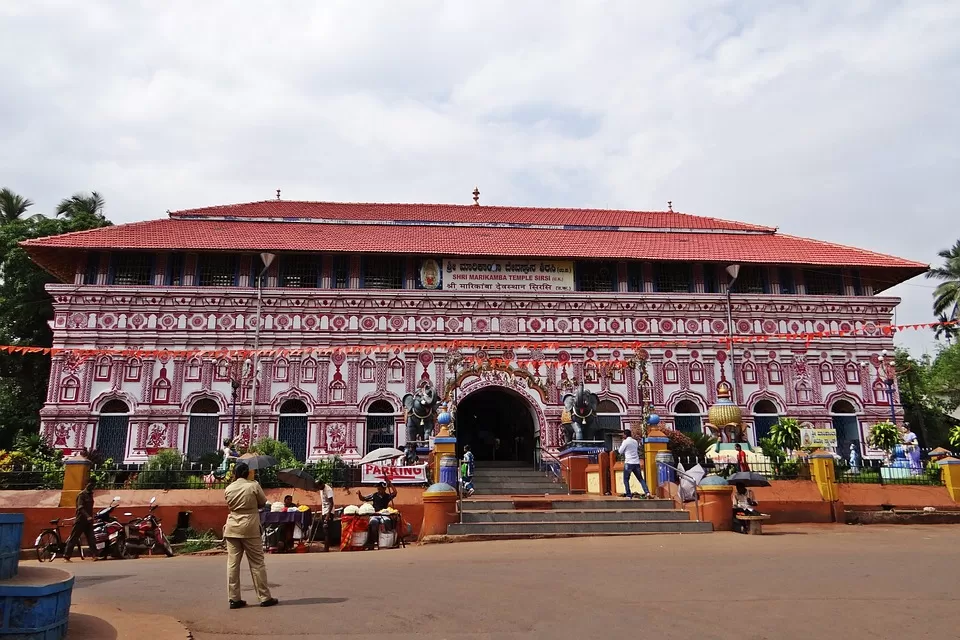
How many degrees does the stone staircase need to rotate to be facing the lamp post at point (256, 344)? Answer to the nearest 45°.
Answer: approximately 135° to its right

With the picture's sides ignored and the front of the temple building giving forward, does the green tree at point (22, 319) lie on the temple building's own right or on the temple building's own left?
on the temple building's own right

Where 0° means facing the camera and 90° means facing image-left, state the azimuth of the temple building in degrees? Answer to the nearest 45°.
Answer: approximately 0°

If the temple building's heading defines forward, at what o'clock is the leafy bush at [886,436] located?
The leafy bush is roughly at 9 o'clock from the temple building.

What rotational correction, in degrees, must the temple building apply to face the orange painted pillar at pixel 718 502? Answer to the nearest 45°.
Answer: approximately 45° to its left

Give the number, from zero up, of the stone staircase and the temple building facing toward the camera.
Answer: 2

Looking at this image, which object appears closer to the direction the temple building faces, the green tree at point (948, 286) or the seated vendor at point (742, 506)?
the seated vendor

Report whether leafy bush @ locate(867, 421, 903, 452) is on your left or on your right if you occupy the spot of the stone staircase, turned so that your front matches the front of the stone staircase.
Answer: on your left

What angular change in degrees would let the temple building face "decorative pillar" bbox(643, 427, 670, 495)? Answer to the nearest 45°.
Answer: approximately 45° to its left

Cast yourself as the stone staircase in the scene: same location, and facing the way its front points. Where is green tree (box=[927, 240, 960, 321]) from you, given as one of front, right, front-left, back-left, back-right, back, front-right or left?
back-left
